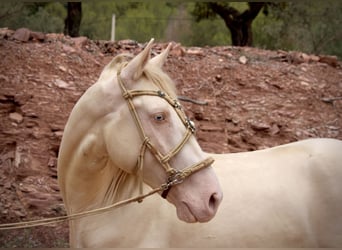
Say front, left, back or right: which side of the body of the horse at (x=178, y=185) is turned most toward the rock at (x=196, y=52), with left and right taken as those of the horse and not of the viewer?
right

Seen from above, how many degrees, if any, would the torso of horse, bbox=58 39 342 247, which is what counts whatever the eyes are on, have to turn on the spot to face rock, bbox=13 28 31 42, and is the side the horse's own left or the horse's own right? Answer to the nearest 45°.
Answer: approximately 45° to the horse's own right

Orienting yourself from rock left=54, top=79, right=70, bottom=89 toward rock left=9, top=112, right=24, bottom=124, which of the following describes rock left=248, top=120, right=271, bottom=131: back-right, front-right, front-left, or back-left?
back-left

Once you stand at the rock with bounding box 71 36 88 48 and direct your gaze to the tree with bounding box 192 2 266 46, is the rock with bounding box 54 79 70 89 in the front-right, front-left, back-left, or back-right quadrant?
back-right

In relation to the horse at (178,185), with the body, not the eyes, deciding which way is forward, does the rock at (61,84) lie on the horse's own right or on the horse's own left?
on the horse's own right

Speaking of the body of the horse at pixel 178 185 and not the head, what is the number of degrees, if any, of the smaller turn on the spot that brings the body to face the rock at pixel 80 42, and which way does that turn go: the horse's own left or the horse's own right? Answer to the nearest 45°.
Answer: approximately 90° to the horse's own right

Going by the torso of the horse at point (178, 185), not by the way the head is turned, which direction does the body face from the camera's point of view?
to the viewer's left

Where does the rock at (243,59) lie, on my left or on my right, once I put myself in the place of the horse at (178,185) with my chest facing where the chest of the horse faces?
on my right

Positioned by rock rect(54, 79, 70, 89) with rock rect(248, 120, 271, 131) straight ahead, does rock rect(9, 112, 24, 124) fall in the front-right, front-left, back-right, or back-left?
back-right

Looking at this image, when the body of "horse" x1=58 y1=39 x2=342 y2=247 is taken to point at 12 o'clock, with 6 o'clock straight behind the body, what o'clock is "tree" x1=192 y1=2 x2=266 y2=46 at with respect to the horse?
The tree is roughly at 3 o'clock from the horse.

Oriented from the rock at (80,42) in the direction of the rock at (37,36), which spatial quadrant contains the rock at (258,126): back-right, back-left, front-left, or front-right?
back-left

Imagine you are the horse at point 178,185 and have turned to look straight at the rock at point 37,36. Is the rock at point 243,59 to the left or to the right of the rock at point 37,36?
right

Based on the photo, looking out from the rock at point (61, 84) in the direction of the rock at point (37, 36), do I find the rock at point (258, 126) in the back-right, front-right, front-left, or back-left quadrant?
back-right
